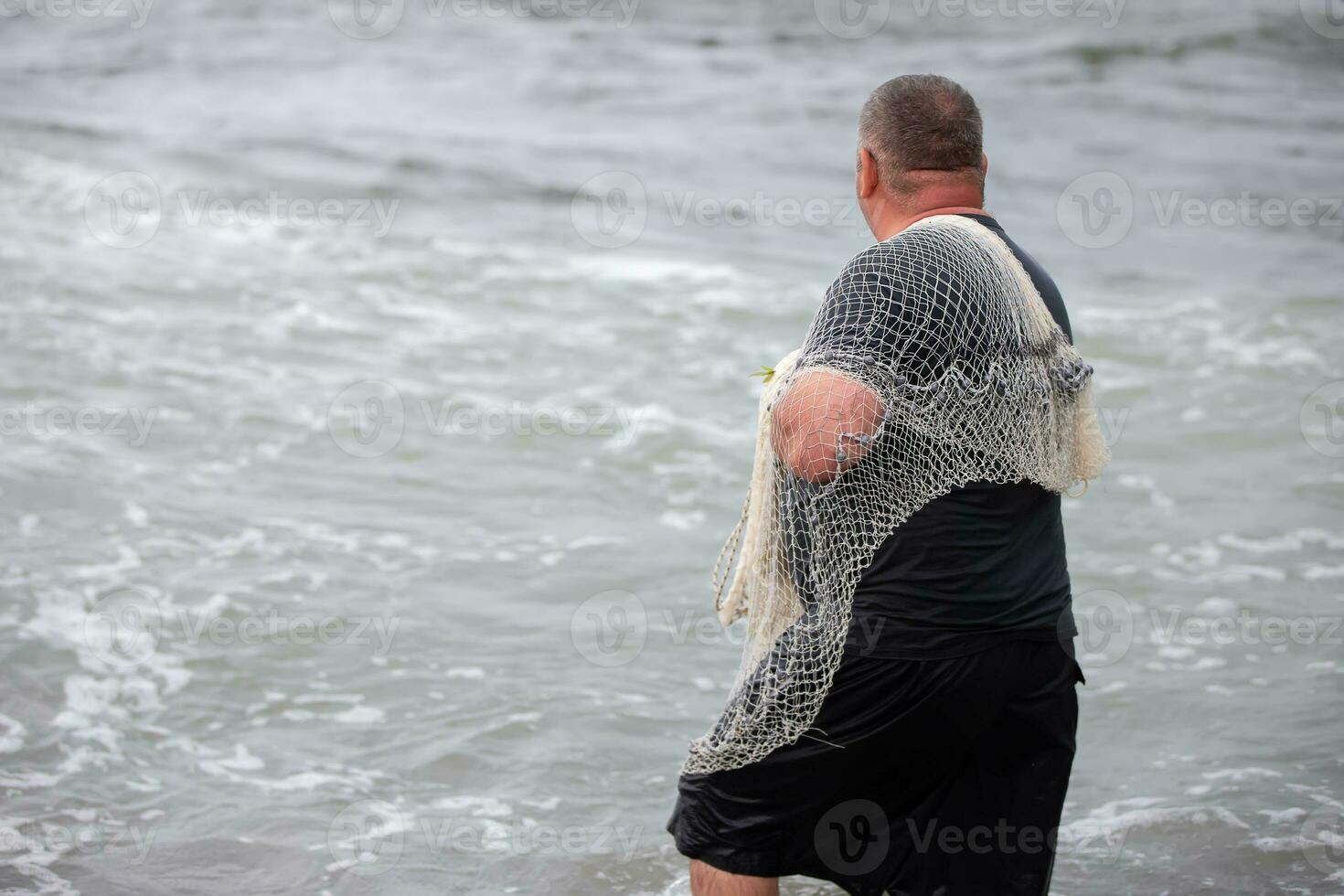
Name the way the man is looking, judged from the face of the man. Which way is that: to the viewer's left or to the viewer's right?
to the viewer's left

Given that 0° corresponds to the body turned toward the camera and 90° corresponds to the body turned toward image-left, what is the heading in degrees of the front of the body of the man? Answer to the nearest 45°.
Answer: approximately 135°
